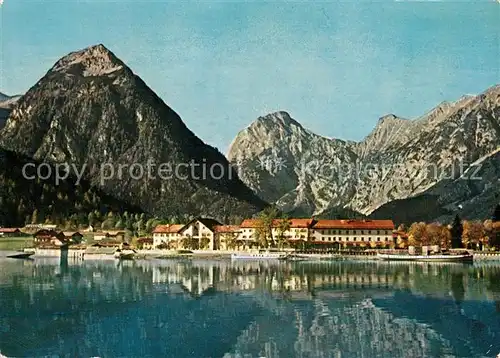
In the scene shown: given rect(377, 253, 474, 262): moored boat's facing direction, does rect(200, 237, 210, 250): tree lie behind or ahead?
ahead

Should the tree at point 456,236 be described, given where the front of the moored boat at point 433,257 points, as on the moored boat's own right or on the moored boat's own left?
on the moored boat's own right

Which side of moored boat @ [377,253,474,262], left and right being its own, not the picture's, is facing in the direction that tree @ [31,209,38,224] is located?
front

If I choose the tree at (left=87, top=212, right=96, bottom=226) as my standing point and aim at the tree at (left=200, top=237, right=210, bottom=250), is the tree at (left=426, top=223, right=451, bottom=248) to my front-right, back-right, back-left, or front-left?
front-left

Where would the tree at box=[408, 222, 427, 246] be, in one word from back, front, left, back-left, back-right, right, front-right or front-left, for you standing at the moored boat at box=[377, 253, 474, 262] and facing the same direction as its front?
right

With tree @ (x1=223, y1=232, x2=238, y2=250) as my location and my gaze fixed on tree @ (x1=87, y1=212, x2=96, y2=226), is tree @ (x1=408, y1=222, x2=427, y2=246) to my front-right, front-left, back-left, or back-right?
back-right

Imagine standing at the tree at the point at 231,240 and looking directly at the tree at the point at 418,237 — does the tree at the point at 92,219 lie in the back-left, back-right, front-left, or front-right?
back-left

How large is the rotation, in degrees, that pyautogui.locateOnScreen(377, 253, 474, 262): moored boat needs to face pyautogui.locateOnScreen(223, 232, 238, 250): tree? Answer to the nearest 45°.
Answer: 0° — it already faces it
